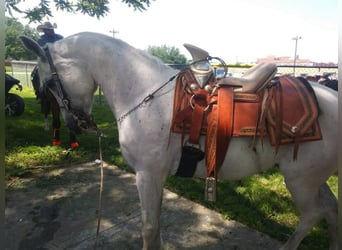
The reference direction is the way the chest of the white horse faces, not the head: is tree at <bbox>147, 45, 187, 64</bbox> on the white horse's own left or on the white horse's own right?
on the white horse's own right

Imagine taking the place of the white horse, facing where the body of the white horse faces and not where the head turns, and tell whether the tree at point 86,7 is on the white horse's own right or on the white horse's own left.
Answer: on the white horse's own right

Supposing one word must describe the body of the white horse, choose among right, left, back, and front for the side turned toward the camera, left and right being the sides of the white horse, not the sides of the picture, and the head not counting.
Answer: left
